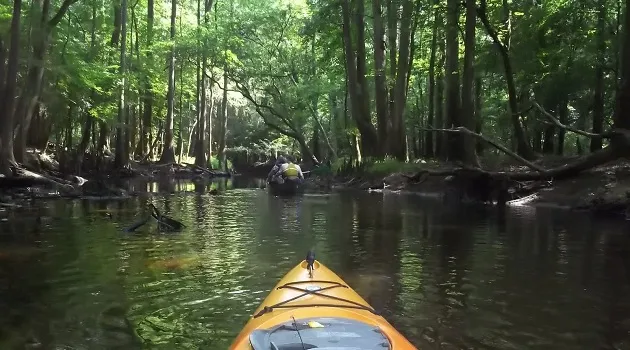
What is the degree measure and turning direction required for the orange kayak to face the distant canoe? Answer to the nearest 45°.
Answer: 0° — it already faces it

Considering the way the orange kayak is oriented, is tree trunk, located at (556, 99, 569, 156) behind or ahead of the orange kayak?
ahead

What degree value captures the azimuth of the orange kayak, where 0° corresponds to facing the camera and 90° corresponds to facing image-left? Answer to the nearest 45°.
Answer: approximately 180°

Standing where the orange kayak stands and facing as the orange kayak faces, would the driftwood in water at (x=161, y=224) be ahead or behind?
ahead

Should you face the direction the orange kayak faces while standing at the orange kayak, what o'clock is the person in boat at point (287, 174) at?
The person in boat is roughly at 12 o'clock from the orange kayak.

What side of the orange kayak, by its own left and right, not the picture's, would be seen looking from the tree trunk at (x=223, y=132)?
front

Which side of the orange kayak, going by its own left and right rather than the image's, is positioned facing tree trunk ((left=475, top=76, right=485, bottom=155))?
front

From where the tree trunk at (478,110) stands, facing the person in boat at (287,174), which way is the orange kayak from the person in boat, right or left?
left
